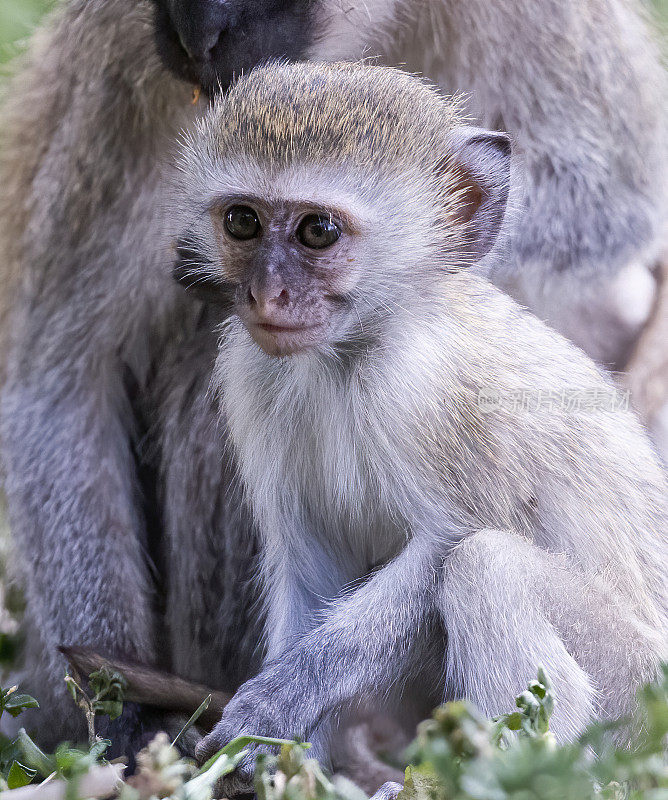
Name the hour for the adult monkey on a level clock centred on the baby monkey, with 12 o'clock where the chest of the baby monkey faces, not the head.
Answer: The adult monkey is roughly at 3 o'clock from the baby monkey.

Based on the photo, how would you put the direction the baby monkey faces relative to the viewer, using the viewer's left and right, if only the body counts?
facing the viewer and to the left of the viewer
